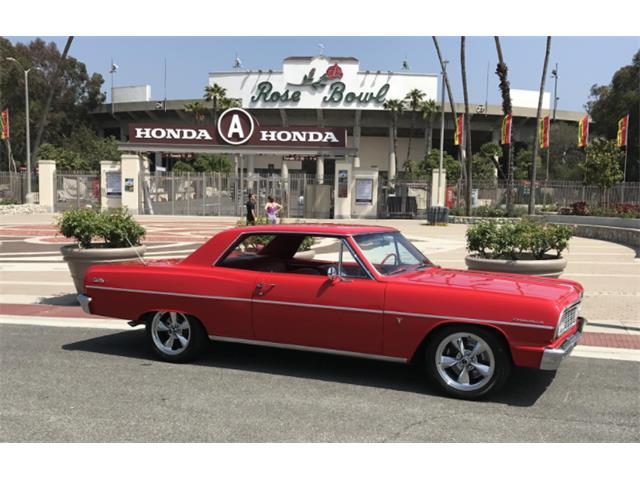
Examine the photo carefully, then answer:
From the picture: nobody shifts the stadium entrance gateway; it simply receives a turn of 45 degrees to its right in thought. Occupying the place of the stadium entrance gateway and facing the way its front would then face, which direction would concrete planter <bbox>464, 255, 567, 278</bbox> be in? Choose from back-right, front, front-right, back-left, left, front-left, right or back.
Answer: front-left

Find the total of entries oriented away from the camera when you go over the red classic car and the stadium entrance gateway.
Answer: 0

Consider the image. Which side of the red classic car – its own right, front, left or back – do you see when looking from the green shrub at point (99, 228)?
back

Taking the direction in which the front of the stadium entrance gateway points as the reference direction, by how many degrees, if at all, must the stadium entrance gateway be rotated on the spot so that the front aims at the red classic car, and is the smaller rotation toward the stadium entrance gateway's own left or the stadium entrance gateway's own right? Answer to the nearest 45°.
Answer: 0° — it already faces it

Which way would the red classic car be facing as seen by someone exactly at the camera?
facing the viewer and to the right of the viewer

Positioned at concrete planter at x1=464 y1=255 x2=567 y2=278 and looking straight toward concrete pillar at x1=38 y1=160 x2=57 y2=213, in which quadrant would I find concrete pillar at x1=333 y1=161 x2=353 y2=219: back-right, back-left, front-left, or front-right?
front-right

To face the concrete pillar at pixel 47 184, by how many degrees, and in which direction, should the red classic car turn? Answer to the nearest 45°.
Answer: approximately 180°

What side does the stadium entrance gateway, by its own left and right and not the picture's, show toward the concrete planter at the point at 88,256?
front

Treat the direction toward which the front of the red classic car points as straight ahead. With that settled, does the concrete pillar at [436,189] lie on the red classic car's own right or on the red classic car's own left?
on the red classic car's own left

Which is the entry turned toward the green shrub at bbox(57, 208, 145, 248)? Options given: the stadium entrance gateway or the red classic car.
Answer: the stadium entrance gateway

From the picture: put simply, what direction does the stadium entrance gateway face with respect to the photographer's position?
facing the viewer

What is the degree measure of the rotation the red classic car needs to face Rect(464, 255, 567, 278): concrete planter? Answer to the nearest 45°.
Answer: approximately 90° to its left

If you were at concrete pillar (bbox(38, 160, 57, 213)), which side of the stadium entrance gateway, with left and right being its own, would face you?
right

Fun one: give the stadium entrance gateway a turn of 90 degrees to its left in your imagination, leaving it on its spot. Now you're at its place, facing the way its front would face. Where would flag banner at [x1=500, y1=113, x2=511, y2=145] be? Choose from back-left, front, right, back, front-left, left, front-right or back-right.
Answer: front

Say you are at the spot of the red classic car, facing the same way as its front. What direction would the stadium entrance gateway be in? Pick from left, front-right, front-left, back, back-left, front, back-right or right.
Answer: back-left

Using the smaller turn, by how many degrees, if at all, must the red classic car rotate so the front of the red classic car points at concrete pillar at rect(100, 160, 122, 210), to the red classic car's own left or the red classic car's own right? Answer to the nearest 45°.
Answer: approximately 180°

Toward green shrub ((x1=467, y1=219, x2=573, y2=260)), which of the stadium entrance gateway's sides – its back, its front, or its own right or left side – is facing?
front
